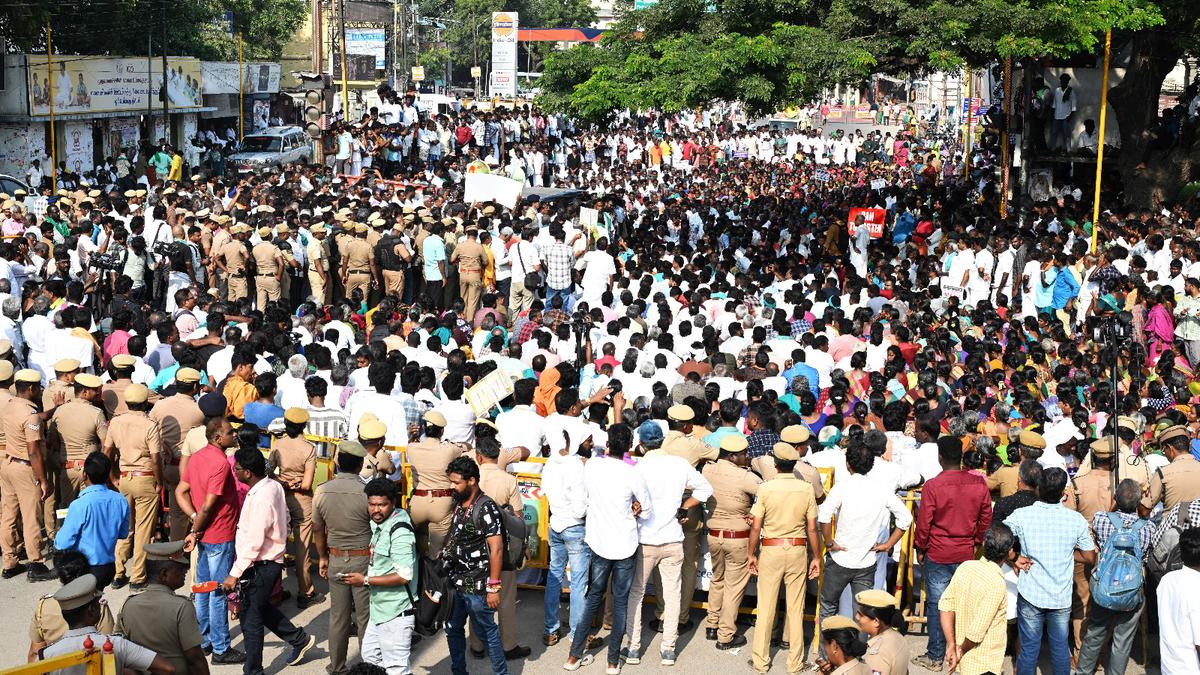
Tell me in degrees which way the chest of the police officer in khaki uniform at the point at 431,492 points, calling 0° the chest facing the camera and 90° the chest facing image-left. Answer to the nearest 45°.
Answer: approximately 180°

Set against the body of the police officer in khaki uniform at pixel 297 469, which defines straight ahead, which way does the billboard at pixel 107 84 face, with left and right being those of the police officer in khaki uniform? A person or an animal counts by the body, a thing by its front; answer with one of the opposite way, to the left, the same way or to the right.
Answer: the opposite way

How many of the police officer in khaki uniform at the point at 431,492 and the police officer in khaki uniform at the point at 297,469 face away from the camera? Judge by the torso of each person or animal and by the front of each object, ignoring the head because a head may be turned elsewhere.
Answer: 2

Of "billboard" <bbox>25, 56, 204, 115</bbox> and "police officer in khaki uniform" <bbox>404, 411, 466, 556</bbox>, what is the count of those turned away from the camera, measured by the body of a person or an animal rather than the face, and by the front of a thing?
1

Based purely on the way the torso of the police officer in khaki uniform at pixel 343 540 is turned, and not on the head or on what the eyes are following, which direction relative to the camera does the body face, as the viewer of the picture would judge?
away from the camera

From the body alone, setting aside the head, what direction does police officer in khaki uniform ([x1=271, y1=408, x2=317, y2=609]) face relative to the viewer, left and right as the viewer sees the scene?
facing away from the viewer

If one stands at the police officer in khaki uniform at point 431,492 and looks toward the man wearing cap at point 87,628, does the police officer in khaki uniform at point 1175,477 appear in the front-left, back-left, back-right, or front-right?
back-left

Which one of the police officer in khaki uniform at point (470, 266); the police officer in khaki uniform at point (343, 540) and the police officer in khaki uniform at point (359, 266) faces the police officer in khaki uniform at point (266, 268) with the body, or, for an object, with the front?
the police officer in khaki uniform at point (343, 540)
